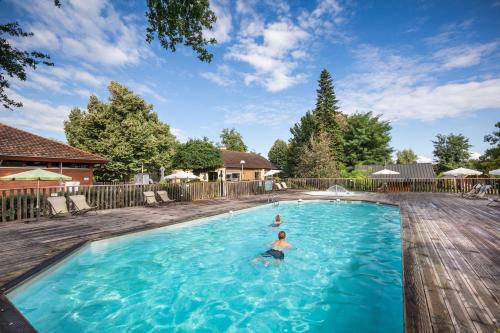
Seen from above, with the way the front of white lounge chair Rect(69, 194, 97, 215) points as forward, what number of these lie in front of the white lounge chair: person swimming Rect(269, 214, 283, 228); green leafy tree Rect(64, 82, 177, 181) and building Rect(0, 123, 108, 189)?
1

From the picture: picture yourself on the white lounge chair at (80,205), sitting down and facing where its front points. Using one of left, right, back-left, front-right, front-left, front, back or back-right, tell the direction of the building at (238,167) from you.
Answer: left

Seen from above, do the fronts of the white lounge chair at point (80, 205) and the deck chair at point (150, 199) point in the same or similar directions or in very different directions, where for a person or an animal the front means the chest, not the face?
same or similar directions

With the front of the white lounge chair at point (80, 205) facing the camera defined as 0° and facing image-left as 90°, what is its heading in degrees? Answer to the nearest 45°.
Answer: approximately 315°

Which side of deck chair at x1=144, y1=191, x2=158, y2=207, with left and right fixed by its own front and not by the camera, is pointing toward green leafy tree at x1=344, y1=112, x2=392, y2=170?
left

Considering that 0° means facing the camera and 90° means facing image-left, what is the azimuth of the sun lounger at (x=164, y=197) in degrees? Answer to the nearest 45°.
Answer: approximately 315°

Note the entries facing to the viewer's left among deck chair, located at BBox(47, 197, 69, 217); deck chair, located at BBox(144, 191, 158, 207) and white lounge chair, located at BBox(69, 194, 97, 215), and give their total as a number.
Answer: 0

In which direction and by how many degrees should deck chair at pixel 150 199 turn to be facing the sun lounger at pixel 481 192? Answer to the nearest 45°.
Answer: approximately 45° to its left

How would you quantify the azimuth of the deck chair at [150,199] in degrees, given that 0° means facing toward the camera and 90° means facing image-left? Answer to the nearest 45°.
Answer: approximately 315°

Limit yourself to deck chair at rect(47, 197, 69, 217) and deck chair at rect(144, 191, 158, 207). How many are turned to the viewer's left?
0

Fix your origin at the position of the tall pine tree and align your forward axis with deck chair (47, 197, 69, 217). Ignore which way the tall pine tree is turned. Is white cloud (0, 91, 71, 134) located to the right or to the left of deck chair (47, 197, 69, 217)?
right

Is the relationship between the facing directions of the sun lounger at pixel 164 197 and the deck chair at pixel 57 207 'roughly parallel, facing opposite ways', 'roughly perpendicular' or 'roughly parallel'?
roughly parallel

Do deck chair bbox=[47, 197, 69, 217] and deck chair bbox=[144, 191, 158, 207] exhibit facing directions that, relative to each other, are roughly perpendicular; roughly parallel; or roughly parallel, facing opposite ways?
roughly parallel

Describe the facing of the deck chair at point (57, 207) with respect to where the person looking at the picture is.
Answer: facing the viewer and to the right of the viewer
